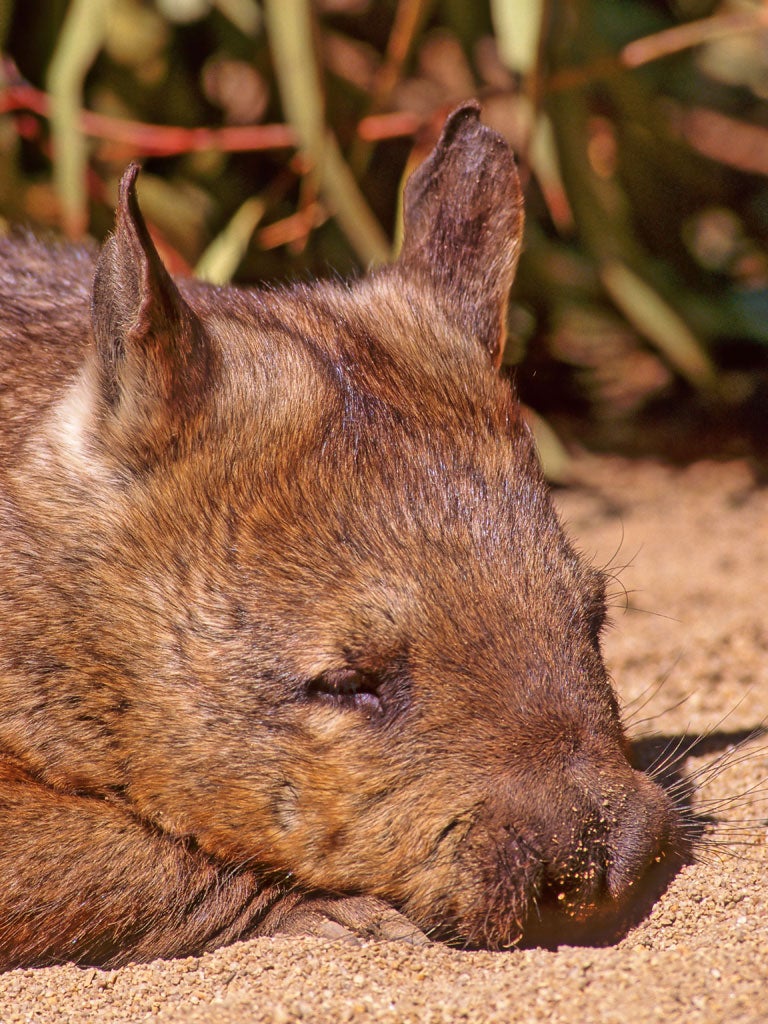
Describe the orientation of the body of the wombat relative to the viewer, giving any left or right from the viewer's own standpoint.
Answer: facing the viewer and to the right of the viewer
